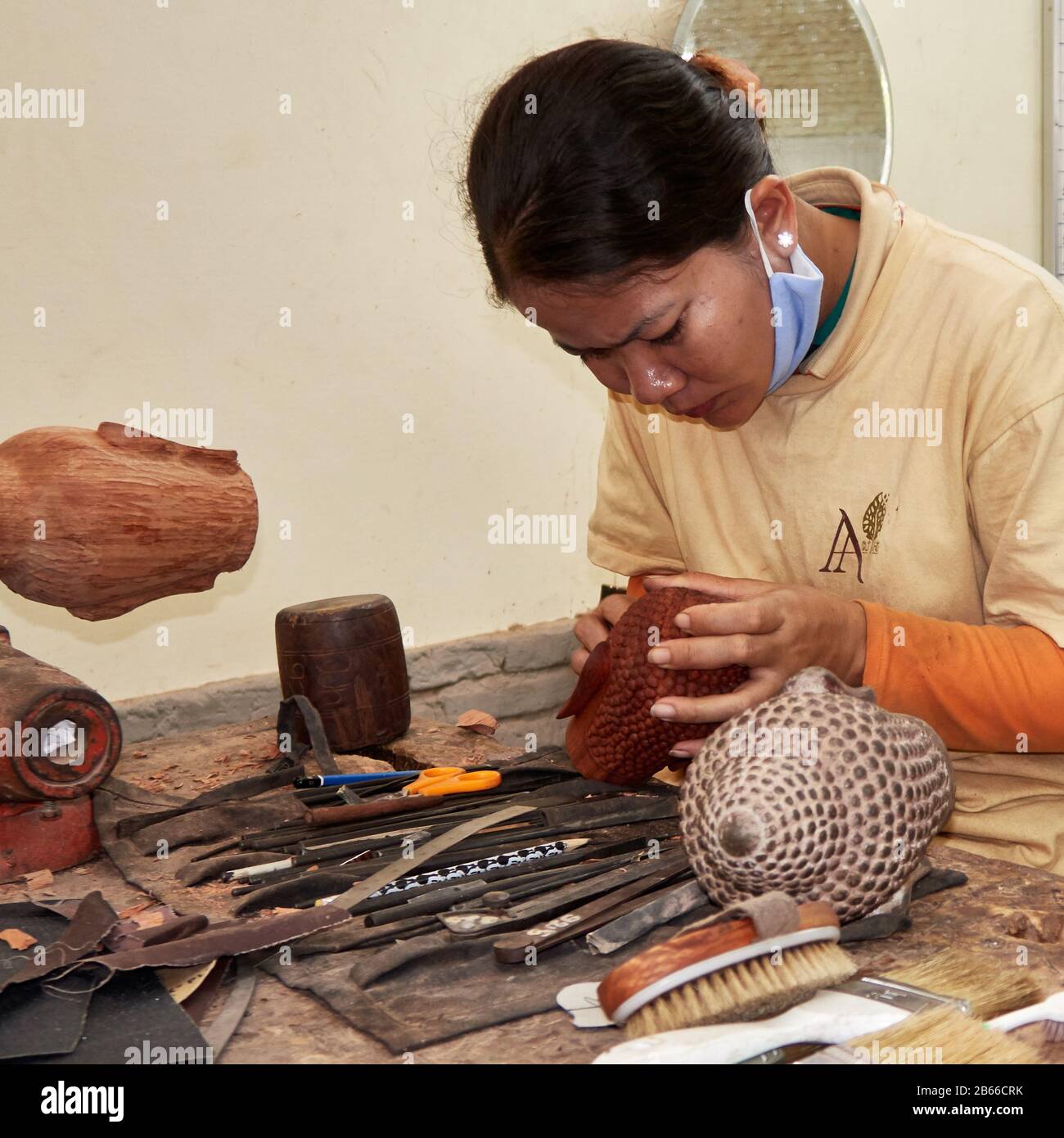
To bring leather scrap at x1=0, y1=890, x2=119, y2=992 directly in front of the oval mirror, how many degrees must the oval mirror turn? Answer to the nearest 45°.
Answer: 0° — it already faces it

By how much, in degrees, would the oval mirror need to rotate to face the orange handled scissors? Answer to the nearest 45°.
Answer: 0° — it already faces it

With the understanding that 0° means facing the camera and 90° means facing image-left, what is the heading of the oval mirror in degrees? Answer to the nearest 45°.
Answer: approximately 0°

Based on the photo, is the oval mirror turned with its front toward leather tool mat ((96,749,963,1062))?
yes

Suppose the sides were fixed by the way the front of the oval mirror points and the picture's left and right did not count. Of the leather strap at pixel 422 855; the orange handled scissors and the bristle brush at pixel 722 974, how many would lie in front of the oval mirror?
3
